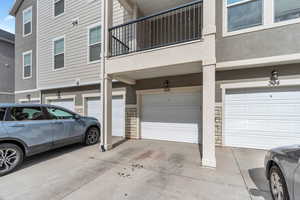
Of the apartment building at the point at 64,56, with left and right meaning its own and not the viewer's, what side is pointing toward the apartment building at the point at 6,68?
right

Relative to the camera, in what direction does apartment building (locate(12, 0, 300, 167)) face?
facing the viewer and to the left of the viewer

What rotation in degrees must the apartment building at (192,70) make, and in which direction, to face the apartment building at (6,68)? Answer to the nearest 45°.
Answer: approximately 90° to its right

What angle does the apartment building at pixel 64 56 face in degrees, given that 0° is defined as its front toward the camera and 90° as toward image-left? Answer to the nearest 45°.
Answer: approximately 45°

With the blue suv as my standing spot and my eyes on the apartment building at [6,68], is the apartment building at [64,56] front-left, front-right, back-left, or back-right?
front-right

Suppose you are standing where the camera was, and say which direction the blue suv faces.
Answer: facing away from the viewer and to the right of the viewer
